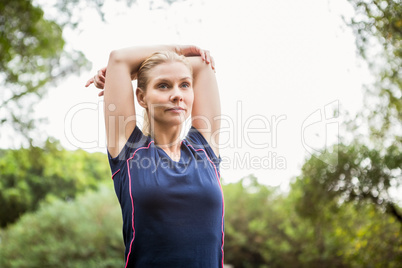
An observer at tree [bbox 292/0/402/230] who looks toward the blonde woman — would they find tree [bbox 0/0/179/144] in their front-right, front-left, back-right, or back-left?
front-right

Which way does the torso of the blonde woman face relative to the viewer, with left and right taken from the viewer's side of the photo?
facing the viewer and to the right of the viewer

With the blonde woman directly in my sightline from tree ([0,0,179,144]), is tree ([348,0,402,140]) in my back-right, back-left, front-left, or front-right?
front-left

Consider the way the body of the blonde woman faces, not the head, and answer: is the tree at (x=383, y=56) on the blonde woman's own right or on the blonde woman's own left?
on the blonde woman's own left

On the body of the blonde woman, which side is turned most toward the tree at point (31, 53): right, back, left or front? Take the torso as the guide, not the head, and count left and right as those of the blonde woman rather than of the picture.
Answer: back
